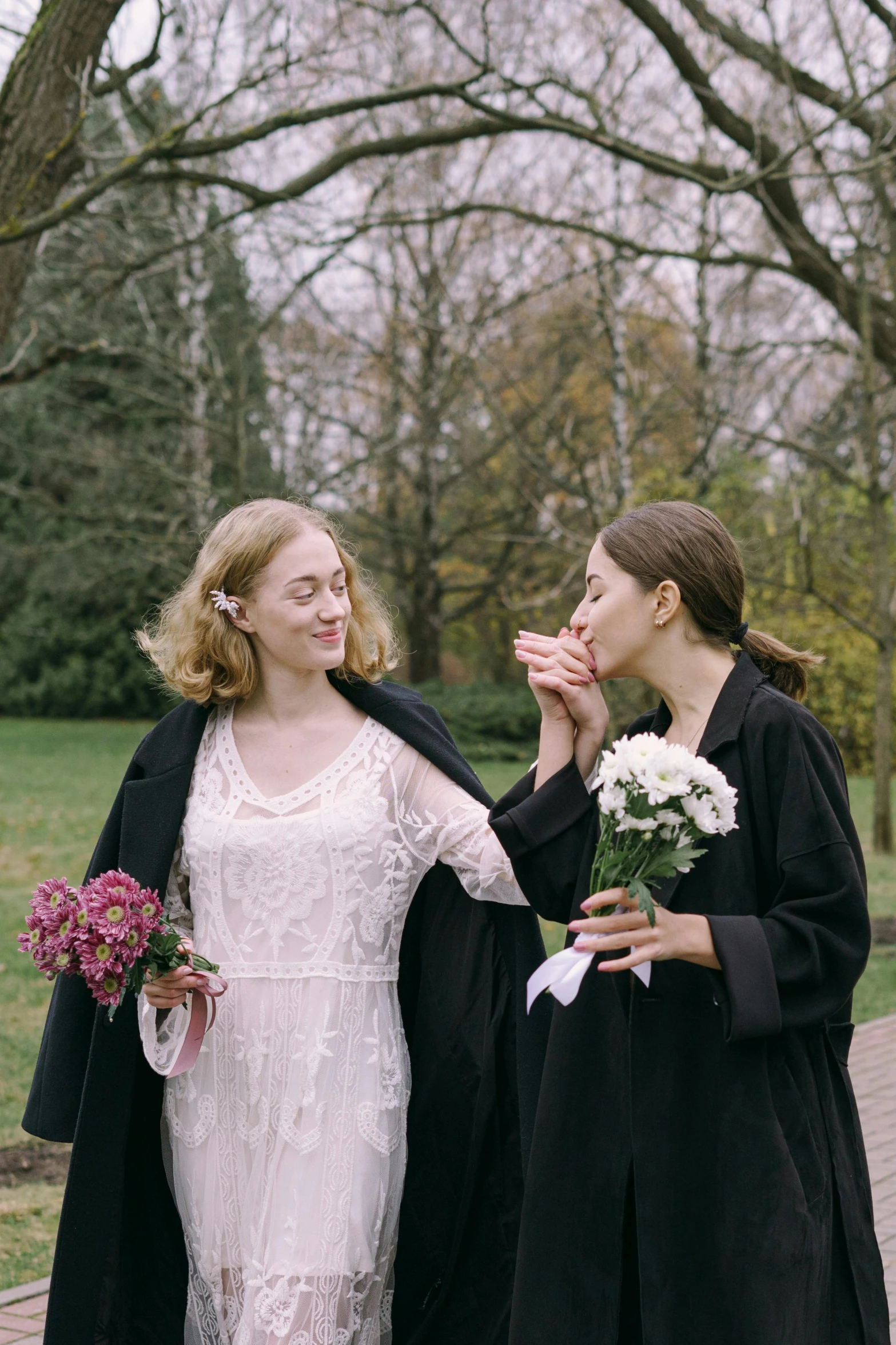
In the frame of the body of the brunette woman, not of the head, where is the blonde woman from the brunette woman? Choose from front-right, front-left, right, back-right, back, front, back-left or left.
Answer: right

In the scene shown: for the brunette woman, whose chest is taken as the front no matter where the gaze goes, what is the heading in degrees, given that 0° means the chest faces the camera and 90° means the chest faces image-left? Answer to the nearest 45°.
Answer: approximately 45°

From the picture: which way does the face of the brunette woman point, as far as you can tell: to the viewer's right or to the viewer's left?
to the viewer's left

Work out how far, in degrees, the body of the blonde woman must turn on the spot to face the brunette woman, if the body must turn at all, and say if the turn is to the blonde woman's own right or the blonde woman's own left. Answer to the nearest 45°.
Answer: approximately 45° to the blonde woman's own left

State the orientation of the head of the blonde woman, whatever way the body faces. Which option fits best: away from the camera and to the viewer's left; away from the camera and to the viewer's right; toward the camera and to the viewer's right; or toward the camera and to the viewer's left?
toward the camera and to the viewer's right
